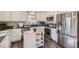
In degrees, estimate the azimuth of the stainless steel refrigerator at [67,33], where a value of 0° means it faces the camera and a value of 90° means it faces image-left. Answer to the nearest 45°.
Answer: approximately 45°

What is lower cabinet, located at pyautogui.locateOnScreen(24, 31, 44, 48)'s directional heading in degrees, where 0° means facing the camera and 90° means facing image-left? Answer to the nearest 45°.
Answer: approximately 0°

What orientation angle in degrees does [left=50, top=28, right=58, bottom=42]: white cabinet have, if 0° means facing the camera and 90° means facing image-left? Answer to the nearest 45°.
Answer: approximately 45°

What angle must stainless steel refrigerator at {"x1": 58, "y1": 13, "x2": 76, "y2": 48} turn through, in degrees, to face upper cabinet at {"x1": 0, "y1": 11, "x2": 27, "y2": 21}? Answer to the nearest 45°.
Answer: approximately 45° to its right

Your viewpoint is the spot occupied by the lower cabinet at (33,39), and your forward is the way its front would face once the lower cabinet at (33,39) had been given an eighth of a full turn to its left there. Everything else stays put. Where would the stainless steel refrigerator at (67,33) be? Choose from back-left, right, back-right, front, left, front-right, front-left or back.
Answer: front-left
